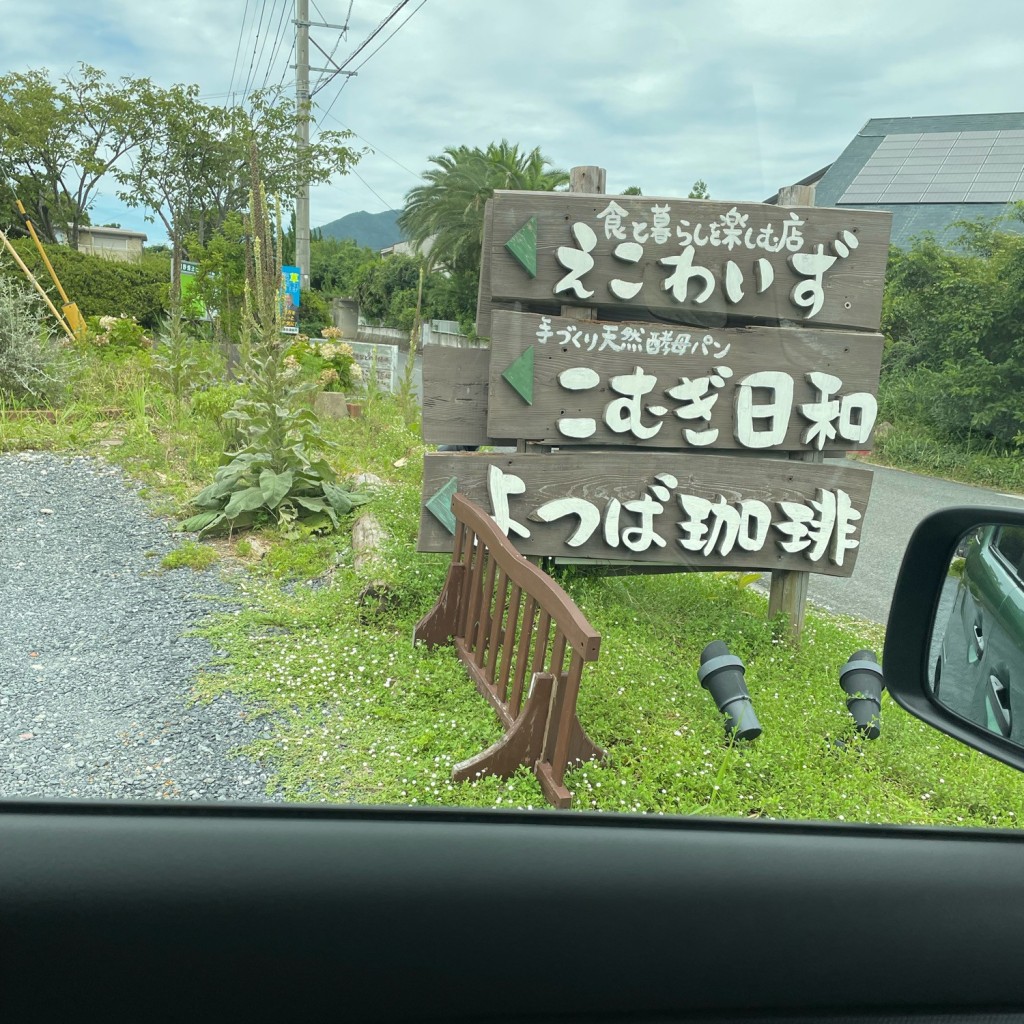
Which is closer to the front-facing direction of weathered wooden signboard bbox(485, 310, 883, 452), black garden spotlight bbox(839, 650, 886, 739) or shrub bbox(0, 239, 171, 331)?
the black garden spotlight

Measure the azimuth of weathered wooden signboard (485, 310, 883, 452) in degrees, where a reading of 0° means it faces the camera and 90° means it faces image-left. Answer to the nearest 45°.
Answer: approximately 0°

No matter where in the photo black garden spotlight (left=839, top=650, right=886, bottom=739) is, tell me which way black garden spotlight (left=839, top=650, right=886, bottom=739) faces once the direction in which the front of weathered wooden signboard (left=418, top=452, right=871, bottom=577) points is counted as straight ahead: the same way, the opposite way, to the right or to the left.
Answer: the opposite way

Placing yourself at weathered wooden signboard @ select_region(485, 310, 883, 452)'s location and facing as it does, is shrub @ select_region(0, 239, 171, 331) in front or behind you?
behind

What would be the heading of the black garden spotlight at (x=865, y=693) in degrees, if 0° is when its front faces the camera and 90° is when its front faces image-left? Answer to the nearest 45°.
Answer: approximately 180°

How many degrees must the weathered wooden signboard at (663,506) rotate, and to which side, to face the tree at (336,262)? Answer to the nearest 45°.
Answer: approximately 135° to its right
